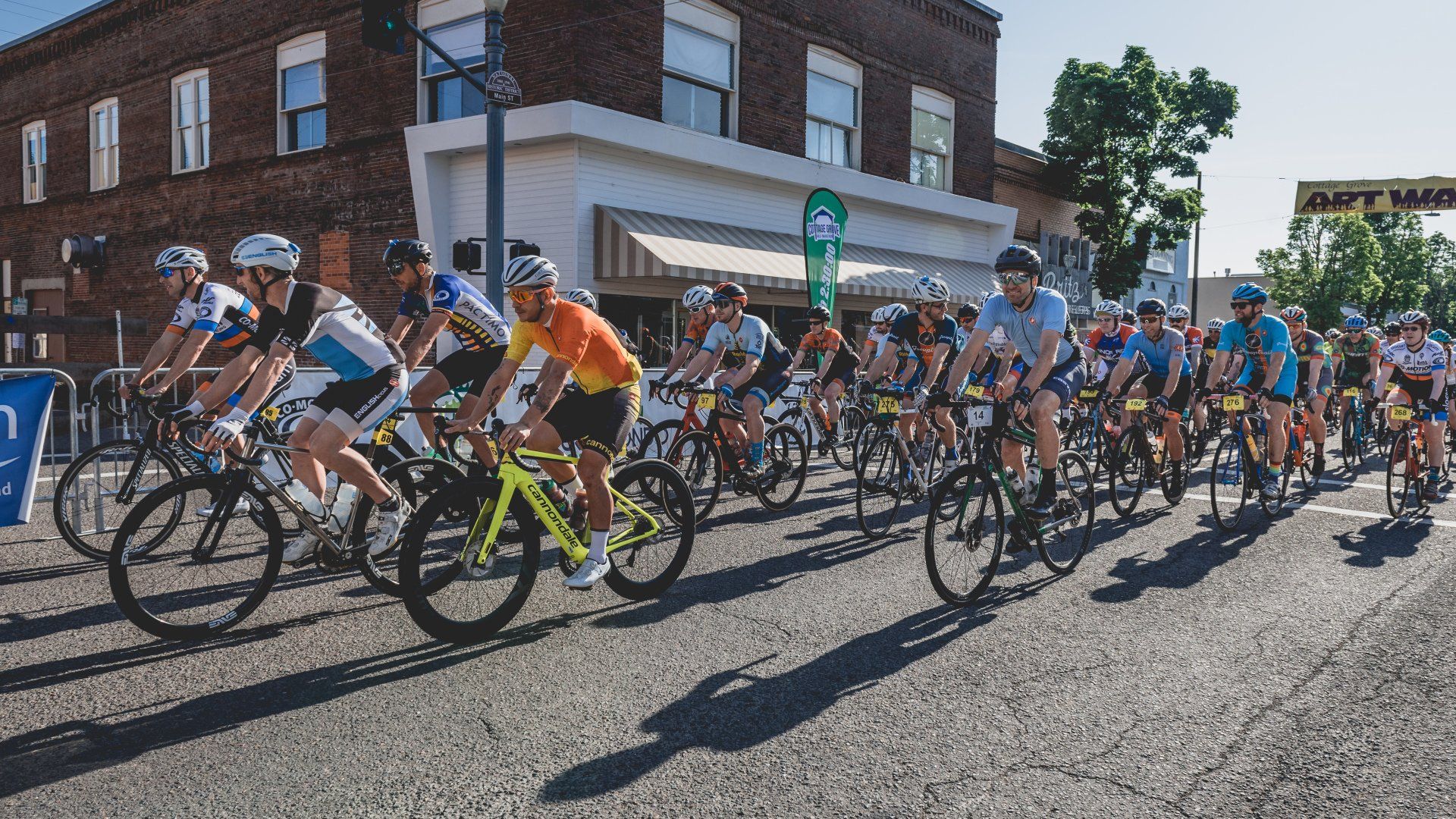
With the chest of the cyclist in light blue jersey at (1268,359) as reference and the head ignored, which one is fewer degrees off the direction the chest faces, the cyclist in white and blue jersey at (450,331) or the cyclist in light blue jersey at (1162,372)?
the cyclist in white and blue jersey

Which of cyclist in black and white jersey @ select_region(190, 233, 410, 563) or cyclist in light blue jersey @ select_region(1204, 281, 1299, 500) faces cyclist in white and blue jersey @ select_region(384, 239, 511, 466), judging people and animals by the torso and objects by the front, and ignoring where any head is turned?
the cyclist in light blue jersey

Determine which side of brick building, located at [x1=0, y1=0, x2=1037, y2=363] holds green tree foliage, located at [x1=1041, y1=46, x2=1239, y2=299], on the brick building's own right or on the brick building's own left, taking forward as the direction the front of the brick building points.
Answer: on the brick building's own left

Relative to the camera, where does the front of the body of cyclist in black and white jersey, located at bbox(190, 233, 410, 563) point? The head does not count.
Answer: to the viewer's left

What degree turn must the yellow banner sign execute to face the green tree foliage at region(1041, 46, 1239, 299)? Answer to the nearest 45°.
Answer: approximately 45° to its right

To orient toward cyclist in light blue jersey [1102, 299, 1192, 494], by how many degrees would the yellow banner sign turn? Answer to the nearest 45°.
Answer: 0° — it already faces them

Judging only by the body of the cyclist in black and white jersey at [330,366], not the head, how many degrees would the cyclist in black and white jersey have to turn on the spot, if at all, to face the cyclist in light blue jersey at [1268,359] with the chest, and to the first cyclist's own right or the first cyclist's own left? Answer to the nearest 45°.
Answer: approximately 180°

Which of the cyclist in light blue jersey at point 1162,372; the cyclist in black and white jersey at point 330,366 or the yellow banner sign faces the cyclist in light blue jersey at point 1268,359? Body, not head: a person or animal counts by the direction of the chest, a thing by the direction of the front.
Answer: the yellow banner sign

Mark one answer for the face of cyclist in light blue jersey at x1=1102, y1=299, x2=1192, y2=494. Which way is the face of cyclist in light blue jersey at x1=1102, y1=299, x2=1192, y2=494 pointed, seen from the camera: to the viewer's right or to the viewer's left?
to the viewer's left

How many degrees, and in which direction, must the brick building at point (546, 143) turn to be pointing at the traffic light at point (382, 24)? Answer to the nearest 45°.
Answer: approximately 45° to its right

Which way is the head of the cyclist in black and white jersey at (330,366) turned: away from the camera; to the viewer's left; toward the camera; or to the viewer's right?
to the viewer's left

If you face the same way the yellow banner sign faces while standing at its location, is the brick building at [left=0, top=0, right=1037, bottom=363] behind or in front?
in front

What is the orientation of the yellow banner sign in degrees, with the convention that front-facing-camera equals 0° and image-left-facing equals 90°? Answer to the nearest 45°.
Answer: approximately 0°

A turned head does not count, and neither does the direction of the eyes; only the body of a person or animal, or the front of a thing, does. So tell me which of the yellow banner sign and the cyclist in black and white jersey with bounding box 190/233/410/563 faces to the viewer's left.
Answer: the cyclist in black and white jersey

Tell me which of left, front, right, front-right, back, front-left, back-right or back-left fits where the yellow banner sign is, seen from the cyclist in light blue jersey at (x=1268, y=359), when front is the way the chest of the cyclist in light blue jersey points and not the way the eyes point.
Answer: back-right

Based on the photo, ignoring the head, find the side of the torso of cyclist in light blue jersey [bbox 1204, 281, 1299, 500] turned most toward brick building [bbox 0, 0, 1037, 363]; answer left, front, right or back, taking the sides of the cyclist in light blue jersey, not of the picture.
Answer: right
